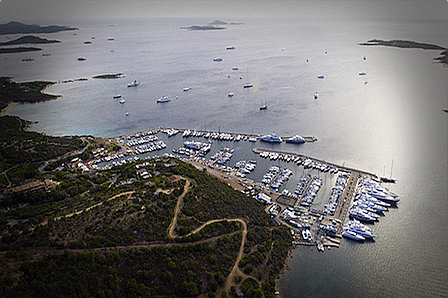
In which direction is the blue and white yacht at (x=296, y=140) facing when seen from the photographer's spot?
facing to the right of the viewer
